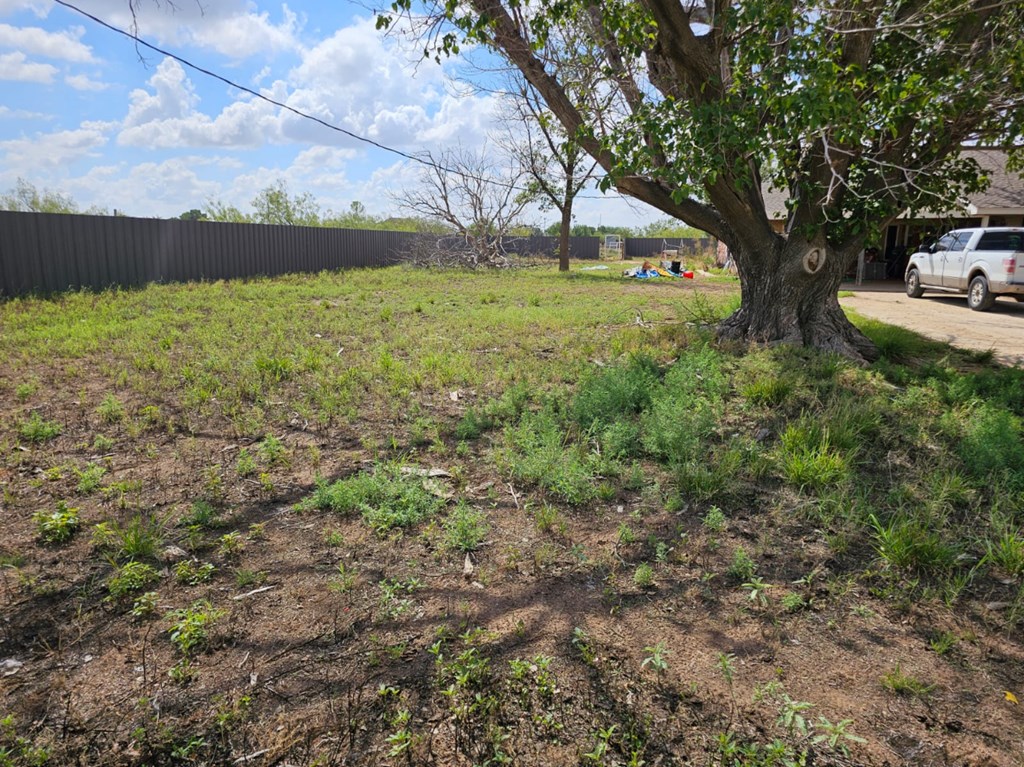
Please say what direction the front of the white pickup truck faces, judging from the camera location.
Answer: facing away from the viewer and to the left of the viewer

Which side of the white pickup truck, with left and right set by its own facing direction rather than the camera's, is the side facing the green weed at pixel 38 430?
left

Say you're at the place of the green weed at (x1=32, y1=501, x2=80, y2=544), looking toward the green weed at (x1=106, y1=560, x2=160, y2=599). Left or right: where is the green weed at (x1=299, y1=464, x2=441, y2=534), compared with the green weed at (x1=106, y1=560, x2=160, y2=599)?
left

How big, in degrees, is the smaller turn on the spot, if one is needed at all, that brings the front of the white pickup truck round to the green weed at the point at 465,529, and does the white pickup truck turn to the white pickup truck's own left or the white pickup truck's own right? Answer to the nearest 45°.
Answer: approximately 135° to the white pickup truck's own left

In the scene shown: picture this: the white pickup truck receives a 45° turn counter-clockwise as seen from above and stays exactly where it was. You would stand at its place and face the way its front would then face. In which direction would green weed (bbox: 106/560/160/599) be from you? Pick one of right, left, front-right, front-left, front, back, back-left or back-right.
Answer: left

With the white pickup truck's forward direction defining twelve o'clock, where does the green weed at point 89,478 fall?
The green weed is roughly at 8 o'clock from the white pickup truck.

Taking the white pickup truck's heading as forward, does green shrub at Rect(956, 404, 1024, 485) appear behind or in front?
behind

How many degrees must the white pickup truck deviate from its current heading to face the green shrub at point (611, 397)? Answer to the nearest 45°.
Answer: approximately 135° to its left

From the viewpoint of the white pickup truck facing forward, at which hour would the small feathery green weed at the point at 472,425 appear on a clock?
The small feathery green weed is roughly at 8 o'clock from the white pickup truck.

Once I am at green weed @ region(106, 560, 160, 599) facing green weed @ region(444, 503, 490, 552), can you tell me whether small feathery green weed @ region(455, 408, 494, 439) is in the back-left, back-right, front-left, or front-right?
front-left

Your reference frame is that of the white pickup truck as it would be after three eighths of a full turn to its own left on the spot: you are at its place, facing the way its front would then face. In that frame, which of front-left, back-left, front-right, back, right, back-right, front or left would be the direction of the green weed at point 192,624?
front

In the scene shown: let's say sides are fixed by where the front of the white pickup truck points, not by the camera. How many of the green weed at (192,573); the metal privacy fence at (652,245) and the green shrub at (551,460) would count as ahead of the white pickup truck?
1

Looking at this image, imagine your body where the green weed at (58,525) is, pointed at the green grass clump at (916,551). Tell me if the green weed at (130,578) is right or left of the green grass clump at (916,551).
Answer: right

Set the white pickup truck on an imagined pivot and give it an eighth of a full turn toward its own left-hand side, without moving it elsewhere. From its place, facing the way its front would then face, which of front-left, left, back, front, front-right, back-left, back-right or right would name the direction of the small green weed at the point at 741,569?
left

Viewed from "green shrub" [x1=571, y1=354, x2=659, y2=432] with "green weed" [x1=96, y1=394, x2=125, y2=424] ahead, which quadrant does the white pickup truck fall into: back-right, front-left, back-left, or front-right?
back-right

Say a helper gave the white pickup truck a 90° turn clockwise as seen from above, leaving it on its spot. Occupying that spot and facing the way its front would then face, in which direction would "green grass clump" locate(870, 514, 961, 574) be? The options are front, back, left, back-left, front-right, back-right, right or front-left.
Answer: back-right

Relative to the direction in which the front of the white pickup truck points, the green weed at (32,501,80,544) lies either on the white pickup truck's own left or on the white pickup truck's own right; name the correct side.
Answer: on the white pickup truck's own left
